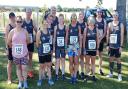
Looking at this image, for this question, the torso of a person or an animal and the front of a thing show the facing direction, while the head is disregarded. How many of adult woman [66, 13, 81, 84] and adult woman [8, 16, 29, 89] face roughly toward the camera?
2

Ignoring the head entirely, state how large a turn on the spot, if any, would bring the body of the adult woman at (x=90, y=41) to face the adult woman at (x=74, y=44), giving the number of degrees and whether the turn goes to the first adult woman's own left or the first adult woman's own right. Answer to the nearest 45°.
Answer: approximately 90° to the first adult woman's own right

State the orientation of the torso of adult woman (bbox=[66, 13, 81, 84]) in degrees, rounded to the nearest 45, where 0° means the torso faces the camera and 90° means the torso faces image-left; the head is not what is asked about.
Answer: approximately 0°

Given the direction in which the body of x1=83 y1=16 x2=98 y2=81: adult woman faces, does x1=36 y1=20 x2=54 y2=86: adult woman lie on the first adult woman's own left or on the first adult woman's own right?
on the first adult woman's own right

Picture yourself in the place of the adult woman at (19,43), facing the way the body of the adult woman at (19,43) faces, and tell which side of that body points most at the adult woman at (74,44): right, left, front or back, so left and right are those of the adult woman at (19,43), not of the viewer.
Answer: left

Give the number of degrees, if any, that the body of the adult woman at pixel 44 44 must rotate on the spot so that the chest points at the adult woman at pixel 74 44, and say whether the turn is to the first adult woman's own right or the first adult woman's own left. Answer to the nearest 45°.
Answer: approximately 45° to the first adult woman's own left

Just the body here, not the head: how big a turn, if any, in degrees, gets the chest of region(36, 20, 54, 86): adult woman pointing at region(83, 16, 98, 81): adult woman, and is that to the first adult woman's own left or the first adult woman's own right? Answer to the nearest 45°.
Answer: approximately 45° to the first adult woman's own left
